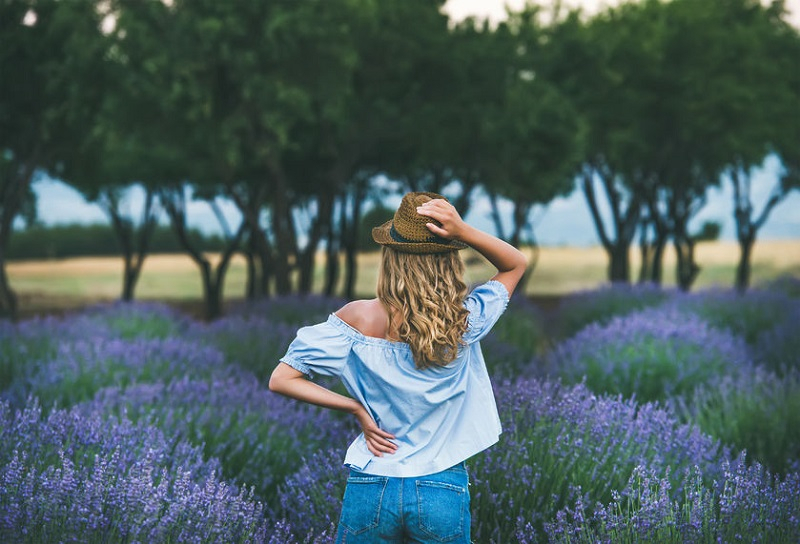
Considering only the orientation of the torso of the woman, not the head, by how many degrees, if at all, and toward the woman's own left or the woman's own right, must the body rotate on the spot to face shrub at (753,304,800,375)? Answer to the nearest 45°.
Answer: approximately 45° to the woman's own right

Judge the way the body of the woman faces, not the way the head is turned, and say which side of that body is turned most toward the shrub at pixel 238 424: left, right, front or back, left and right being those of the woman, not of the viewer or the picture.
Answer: front

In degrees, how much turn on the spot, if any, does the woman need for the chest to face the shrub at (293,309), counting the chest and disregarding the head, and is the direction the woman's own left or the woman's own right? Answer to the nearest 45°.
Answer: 0° — they already face it

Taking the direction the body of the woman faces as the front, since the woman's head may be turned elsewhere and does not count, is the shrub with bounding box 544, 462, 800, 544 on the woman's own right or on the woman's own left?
on the woman's own right

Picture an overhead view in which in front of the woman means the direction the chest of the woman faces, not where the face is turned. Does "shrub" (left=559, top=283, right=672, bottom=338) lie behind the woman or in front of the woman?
in front

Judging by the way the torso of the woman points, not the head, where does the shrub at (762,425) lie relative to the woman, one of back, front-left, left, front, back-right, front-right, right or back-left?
front-right

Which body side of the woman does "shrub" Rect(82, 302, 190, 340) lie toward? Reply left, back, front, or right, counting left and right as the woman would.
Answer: front

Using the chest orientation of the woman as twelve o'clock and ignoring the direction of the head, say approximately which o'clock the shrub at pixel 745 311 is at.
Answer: The shrub is roughly at 1 o'clock from the woman.

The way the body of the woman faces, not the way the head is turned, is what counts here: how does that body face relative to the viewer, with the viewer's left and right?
facing away from the viewer

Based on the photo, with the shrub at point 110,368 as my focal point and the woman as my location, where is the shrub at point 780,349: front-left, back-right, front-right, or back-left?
front-right

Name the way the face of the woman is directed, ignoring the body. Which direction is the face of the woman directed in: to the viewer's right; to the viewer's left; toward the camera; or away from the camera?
away from the camera

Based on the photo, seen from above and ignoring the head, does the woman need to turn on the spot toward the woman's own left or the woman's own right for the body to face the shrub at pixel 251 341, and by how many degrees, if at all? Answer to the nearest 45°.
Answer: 0° — they already face it

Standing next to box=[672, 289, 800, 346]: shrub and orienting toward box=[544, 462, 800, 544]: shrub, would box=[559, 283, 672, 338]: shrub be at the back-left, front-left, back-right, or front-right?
back-right
